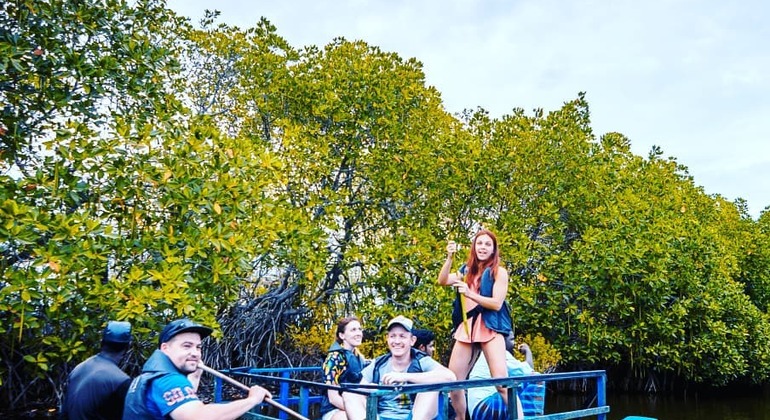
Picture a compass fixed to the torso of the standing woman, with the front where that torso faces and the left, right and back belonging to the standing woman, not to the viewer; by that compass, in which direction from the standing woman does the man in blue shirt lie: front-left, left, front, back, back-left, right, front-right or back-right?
front

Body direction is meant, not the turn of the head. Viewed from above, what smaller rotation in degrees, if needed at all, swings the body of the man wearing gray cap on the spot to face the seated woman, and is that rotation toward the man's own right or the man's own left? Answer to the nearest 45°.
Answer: approximately 135° to the man's own right

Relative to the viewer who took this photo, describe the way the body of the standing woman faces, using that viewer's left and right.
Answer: facing the viewer and to the left of the viewer

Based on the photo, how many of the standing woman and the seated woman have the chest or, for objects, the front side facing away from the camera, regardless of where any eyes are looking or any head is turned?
0

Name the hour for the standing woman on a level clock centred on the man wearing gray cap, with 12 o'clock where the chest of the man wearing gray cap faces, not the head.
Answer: The standing woman is roughly at 8 o'clock from the man wearing gray cap.

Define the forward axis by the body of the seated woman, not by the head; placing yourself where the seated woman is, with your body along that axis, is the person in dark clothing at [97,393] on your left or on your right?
on your right

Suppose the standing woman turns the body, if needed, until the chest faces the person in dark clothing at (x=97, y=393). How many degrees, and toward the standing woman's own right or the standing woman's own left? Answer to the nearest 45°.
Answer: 0° — they already face them

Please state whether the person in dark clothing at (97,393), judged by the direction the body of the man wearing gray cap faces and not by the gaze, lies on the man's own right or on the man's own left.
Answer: on the man's own right

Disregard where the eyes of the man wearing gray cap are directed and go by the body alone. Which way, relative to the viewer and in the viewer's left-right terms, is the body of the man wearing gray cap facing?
facing the viewer

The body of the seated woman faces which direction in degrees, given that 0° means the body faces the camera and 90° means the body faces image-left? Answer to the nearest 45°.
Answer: approximately 315°

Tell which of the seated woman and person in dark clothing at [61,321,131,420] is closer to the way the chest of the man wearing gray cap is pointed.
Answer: the person in dark clothing

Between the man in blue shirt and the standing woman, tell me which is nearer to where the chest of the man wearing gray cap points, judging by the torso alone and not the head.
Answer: the man in blue shirt

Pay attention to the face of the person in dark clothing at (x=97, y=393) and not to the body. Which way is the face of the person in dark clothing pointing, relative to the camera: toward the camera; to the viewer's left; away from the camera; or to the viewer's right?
away from the camera

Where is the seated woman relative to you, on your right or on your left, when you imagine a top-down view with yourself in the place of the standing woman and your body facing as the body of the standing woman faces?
on your right

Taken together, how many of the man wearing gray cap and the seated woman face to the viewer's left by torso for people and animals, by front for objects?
0
